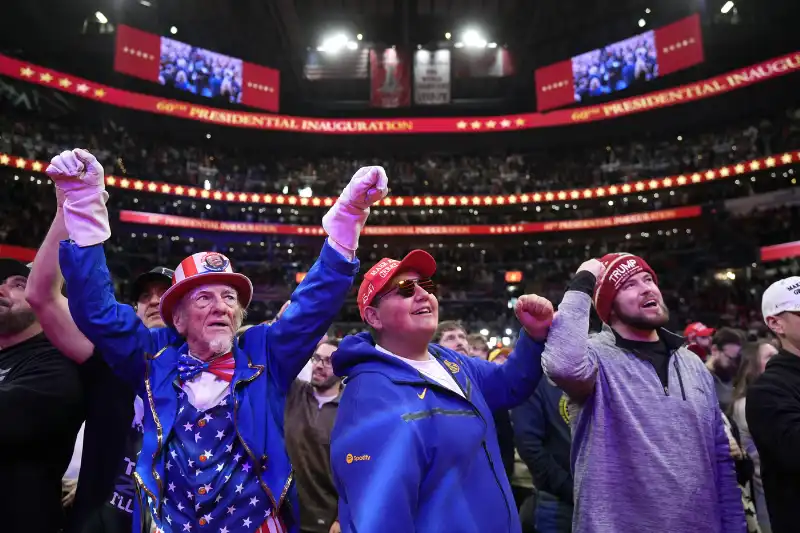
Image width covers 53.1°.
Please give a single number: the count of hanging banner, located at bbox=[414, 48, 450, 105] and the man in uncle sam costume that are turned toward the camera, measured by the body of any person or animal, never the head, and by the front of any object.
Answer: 2

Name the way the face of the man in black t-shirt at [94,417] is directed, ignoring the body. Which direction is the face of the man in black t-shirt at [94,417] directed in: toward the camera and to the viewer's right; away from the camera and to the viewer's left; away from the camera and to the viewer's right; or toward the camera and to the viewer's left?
toward the camera and to the viewer's right

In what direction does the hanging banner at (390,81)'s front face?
toward the camera

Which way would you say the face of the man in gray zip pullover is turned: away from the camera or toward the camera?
toward the camera

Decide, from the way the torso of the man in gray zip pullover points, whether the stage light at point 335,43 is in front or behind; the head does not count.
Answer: behind

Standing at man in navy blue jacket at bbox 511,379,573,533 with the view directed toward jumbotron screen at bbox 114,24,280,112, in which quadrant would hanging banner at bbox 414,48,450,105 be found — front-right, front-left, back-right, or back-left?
front-right

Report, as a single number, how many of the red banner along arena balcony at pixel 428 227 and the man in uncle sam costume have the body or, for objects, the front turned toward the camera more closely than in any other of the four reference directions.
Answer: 2

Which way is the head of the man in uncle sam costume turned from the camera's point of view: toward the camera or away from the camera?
toward the camera

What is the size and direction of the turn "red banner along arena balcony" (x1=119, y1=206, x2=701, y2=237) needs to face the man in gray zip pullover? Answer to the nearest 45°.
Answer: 0° — it already faces them

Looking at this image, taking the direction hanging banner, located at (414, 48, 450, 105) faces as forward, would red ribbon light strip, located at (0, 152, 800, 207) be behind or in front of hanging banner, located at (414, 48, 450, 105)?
in front

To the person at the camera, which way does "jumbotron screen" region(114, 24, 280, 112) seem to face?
facing the viewer and to the right of the viewer

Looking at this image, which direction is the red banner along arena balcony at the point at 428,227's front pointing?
toward the camera

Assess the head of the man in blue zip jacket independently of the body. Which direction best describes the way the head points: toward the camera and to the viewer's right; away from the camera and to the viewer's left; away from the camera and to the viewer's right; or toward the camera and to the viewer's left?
toward the camera and to the viewer's right

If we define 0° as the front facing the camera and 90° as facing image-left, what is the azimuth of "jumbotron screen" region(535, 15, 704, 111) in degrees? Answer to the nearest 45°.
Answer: approximately 45°

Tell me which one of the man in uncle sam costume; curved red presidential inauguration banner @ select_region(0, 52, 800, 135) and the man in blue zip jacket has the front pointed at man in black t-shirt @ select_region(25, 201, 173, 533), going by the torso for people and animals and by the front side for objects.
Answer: the curved red presidential inauguration banner
